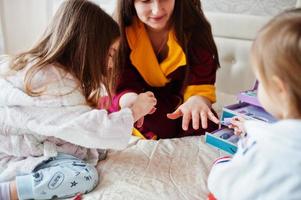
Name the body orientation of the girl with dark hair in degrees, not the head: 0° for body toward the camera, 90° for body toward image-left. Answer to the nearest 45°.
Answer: approximately 0°
